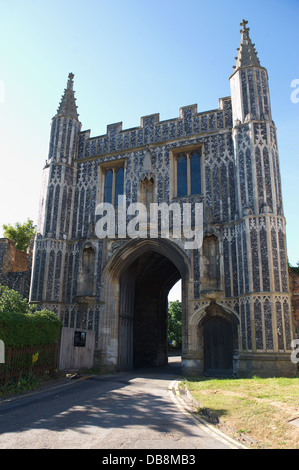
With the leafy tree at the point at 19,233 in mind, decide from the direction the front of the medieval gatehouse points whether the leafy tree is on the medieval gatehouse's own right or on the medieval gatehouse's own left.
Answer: on the medieval gatehouse's own right

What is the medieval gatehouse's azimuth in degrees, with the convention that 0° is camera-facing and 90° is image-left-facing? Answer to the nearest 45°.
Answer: approximately 45°

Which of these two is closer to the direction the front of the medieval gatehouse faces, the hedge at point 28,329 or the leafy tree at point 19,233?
the hedge

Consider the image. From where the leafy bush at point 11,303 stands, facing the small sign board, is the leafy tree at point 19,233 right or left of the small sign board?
left

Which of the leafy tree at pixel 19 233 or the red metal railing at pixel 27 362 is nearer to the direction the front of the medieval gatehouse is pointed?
the red metal railing
